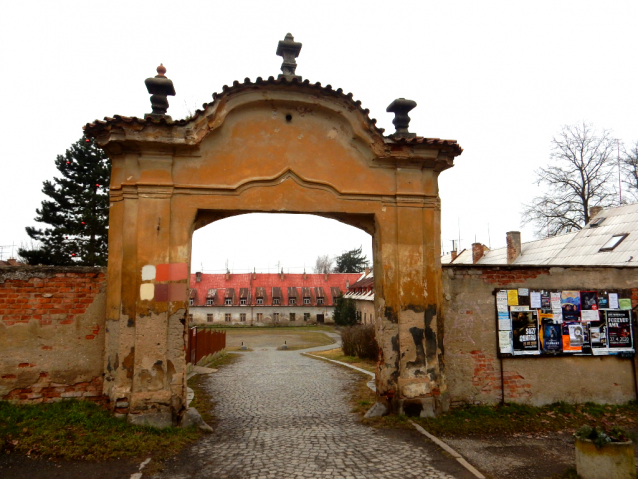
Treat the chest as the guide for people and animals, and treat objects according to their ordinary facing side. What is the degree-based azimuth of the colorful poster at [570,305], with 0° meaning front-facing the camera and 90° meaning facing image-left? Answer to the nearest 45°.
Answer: approximately 0°

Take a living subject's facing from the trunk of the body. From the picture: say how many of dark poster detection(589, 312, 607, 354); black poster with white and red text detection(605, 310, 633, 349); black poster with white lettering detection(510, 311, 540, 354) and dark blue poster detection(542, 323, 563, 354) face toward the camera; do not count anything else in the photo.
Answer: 4

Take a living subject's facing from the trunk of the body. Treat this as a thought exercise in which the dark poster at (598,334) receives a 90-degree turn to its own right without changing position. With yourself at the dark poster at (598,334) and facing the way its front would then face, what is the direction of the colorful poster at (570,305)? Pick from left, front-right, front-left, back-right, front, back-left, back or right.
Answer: front-left

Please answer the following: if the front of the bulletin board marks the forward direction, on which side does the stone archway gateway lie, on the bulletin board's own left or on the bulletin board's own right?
on the bulletin board's own right

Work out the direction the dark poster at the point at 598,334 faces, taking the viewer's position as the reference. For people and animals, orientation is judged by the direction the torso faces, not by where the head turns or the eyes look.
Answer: facing the viewer

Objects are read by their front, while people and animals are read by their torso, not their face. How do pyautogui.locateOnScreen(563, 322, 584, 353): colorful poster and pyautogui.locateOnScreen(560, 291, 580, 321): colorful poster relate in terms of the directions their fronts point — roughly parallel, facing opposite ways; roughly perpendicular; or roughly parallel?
roughly parallel

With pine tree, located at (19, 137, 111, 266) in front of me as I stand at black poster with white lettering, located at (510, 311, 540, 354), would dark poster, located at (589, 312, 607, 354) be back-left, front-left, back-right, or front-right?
back-right

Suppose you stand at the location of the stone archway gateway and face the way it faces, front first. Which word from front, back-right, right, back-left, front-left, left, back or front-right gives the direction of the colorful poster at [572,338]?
left

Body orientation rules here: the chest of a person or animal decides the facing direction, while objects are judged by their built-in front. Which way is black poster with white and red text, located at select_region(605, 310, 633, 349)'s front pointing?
toward the camera

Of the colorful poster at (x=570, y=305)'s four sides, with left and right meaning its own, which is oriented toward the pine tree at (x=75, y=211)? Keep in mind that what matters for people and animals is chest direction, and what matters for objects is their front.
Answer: right

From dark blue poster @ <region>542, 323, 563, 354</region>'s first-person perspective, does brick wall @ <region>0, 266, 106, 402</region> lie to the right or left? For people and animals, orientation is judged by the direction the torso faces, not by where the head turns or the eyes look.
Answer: on its right

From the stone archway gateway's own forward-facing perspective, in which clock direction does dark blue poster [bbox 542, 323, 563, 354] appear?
The dark blue poster is roughly at 9 o'clock from the stone archway gateway.

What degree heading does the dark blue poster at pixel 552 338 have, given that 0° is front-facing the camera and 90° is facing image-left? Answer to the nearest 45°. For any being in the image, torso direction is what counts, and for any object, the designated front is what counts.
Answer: approximately 0°

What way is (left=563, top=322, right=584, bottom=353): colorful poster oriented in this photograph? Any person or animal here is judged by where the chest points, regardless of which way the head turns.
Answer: toward the camera

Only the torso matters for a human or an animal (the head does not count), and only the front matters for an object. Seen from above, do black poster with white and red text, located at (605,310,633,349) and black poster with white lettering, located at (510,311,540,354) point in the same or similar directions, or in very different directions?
same or similar directions
